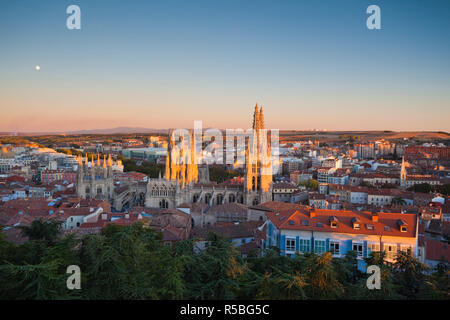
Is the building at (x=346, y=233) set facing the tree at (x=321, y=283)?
yes

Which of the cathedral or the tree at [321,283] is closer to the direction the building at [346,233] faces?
the tree

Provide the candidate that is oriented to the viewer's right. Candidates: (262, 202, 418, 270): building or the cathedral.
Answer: the cathedral

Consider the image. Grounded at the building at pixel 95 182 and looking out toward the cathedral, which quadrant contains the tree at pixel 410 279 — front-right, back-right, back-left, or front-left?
front-right

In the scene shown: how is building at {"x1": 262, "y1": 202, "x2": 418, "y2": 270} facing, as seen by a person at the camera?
facing the viewer

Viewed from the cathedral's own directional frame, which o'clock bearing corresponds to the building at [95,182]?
The building is roughly at 6 o'clock from the cathedral.

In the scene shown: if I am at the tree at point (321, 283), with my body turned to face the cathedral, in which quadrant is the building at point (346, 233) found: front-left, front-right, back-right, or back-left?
front-right

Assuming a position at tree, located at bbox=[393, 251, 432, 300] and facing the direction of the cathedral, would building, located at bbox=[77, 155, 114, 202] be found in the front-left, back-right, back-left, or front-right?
front-left

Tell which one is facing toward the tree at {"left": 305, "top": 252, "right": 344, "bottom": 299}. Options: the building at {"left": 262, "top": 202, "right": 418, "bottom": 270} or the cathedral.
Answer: the building

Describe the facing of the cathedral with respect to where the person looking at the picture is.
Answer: facing to the right of the viewer
